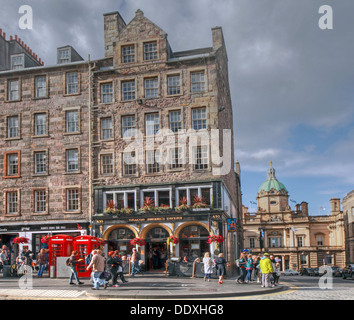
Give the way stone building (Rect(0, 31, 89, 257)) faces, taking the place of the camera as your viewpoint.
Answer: facing the viewer

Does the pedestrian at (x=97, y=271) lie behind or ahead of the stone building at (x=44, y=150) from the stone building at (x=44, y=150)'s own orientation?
ahead

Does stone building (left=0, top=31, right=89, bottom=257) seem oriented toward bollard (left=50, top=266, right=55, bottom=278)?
yes

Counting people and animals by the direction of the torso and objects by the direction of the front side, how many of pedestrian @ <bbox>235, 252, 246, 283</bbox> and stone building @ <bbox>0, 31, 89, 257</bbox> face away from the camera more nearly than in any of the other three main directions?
0

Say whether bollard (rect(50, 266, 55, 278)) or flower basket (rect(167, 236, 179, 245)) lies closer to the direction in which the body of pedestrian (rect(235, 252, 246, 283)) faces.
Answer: the bollard

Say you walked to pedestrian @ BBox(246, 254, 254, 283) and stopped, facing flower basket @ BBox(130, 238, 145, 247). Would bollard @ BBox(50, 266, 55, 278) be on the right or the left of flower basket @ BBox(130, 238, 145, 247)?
left

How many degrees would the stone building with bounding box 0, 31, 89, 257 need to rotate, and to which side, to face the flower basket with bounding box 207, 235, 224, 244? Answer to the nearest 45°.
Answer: approximately 45° to its left

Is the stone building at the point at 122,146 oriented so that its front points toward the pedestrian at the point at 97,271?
yes

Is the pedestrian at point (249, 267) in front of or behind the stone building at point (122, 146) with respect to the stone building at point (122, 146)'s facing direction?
in front
